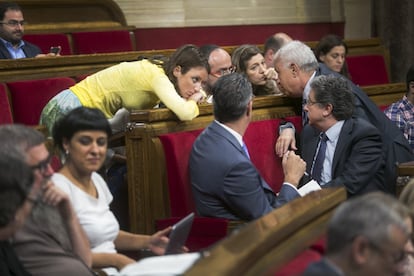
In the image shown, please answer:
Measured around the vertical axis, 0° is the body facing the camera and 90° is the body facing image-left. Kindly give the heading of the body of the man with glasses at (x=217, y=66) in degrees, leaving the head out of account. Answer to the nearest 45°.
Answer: approximately 315°

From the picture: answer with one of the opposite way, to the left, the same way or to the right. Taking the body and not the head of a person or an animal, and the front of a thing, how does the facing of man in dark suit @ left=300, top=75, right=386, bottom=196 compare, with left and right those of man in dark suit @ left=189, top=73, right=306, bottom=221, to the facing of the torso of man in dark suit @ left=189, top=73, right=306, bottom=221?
the opposite way

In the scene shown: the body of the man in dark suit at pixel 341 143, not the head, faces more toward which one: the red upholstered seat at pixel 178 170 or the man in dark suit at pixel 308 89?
the red upholstered seat

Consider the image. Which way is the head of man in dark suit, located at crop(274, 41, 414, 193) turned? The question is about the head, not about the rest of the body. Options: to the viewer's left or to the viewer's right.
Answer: to the viewer's left

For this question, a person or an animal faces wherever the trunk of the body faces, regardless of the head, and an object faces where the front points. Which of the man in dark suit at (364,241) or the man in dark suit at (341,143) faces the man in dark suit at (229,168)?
the man in dark suit at (341,143)

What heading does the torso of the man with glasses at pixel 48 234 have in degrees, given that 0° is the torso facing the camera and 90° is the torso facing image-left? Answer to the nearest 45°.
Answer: approximately 315°
